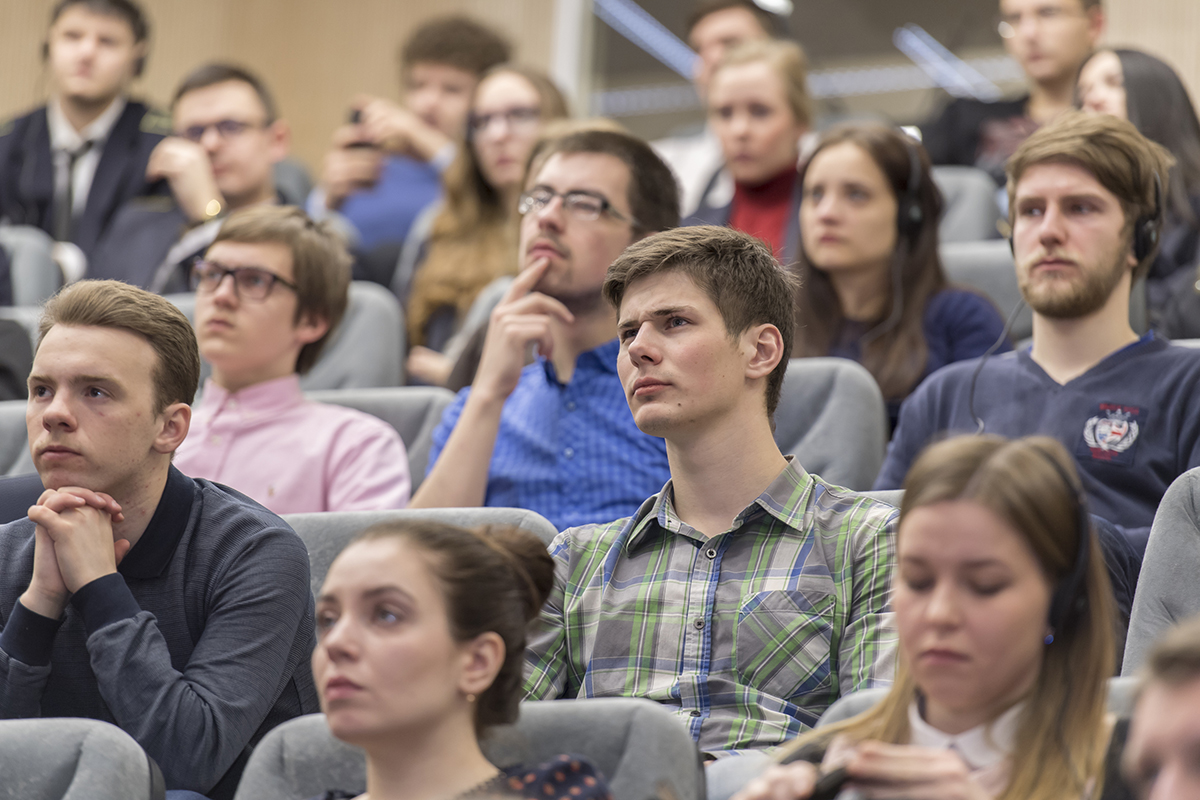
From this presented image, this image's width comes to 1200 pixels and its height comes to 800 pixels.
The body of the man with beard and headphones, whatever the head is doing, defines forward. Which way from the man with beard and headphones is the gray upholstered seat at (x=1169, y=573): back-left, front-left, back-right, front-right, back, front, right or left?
front-left

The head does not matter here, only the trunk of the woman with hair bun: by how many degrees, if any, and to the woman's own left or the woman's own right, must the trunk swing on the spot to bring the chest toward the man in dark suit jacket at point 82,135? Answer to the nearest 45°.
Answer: approximately 135° to the woman's own right

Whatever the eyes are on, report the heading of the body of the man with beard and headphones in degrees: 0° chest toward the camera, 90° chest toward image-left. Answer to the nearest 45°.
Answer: approximately 45°

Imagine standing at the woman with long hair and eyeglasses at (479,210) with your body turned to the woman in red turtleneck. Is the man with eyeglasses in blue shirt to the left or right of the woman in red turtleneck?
right

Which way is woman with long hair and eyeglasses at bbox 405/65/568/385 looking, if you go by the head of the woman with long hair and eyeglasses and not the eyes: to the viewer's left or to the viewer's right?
to the viewer's left

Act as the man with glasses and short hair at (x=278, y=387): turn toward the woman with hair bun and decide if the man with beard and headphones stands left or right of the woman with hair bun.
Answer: left

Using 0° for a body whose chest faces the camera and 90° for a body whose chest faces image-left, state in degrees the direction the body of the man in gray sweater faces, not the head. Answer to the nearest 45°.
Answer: approximately 45°

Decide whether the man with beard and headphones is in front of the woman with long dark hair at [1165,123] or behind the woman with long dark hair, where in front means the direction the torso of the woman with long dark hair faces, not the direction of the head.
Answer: in front

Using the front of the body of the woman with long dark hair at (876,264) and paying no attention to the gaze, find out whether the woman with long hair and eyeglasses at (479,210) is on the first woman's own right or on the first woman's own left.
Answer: on the first woman's own right

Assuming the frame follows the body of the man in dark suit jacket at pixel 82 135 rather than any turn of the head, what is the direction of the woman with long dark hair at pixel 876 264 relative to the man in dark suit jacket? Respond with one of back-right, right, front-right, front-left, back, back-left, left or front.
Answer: left
